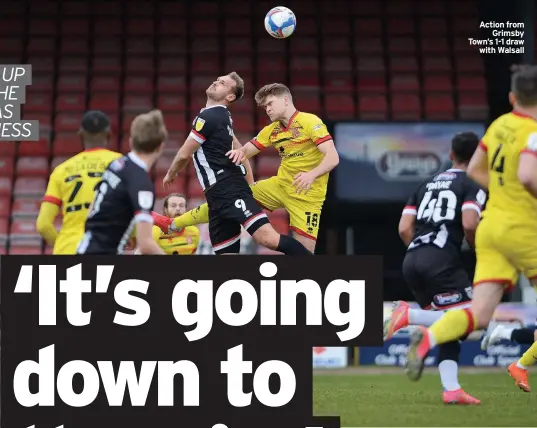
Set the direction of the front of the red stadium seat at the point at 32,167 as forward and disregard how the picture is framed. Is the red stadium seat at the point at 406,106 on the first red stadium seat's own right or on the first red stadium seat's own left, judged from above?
on the first red stadium seat's own left

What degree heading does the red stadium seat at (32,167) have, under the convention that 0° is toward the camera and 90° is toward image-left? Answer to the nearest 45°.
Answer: approximately 0°

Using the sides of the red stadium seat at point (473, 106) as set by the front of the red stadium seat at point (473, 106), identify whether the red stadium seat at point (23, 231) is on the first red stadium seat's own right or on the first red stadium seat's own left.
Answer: on the first red stadium seat's own right

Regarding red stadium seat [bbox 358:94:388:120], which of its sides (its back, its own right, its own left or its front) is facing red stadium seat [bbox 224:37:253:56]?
right

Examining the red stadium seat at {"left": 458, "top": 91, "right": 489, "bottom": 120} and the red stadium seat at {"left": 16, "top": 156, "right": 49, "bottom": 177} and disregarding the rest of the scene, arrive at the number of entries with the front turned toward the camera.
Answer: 2

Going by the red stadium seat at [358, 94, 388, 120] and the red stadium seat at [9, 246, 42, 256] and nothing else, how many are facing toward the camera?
2

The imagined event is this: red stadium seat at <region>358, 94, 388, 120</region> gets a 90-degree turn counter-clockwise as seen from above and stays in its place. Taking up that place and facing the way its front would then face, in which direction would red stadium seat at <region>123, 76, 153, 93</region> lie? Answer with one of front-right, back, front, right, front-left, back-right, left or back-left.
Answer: back
